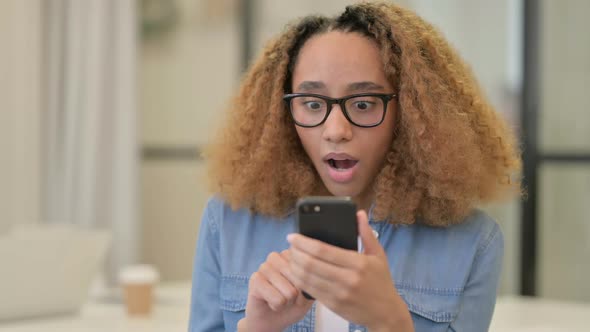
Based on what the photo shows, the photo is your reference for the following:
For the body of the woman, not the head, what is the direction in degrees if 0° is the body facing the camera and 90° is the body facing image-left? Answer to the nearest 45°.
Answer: approximately 0°

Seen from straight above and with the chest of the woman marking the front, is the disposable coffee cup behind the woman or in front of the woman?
behind

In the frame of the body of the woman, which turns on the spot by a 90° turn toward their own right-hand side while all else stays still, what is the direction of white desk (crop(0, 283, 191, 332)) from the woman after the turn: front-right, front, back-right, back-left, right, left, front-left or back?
front-right

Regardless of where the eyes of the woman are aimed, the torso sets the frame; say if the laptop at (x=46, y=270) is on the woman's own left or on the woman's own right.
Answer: on the woman's own right
